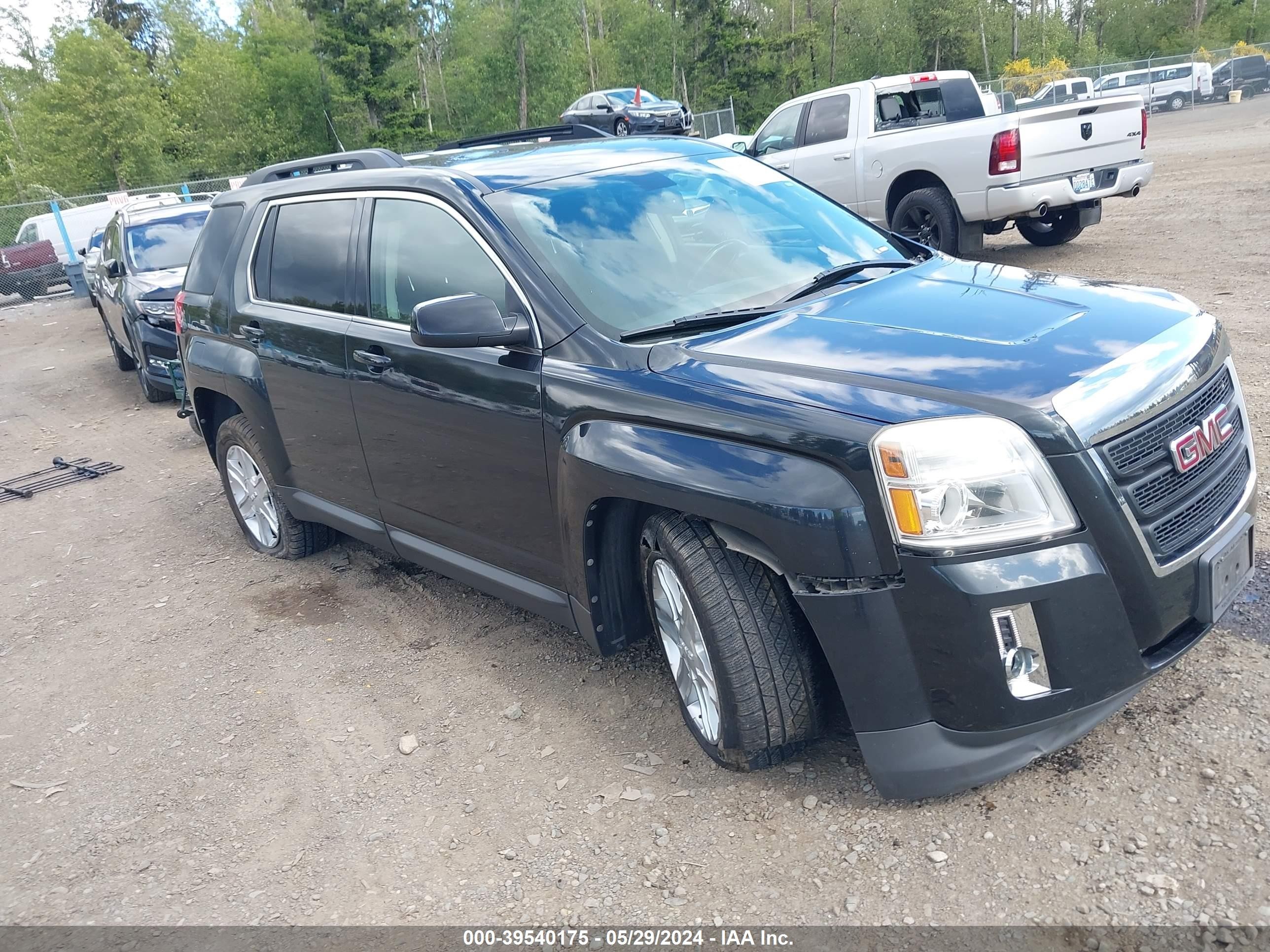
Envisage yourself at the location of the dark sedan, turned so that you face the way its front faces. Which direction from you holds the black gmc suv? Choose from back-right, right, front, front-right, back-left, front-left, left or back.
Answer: front-right

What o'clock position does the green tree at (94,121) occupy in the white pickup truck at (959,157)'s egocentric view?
The green tree is roughly at 12 o'clock from the white pickup truck.

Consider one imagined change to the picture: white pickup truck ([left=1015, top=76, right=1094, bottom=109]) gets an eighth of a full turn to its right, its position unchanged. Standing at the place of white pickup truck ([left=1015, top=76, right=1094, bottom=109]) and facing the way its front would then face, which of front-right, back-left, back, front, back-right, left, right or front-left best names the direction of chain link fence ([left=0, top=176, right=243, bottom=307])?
left

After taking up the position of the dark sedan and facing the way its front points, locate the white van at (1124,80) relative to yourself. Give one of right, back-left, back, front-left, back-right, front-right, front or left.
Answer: left

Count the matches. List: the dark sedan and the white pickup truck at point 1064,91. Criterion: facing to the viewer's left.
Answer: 1

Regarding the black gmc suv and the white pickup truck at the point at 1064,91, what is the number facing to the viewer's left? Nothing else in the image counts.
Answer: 1

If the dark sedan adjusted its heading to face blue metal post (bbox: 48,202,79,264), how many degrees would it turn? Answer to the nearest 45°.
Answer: approximately 135° to its right

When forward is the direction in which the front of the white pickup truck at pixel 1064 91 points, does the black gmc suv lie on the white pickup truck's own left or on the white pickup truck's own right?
on the white pickup truck's own left

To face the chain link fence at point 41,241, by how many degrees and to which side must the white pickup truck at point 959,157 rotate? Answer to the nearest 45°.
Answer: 0° — it already faces it

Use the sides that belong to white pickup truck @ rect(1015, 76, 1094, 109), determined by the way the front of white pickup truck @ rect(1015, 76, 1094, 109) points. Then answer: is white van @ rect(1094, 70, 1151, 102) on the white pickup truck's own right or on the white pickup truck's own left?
on the white pickup truck's own right

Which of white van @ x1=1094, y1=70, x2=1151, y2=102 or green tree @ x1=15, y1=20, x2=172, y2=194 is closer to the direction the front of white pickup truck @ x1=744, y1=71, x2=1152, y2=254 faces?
the green tree

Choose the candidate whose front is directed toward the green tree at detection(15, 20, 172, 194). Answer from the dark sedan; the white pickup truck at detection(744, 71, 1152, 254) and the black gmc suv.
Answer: the white pickup truck

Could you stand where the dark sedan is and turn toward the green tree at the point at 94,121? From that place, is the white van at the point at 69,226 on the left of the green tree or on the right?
left

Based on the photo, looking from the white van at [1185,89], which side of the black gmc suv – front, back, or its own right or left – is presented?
left

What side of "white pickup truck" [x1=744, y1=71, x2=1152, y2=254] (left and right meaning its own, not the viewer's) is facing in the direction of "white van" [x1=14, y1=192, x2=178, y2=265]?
front

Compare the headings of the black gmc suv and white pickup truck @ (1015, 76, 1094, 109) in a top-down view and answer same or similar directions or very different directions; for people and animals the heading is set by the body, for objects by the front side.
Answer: very different directions

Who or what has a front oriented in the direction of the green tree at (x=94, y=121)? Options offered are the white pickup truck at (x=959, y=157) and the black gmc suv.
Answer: the white pickup truck
